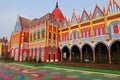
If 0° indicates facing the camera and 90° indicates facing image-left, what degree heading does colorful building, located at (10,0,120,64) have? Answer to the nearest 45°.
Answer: approximately 45°
